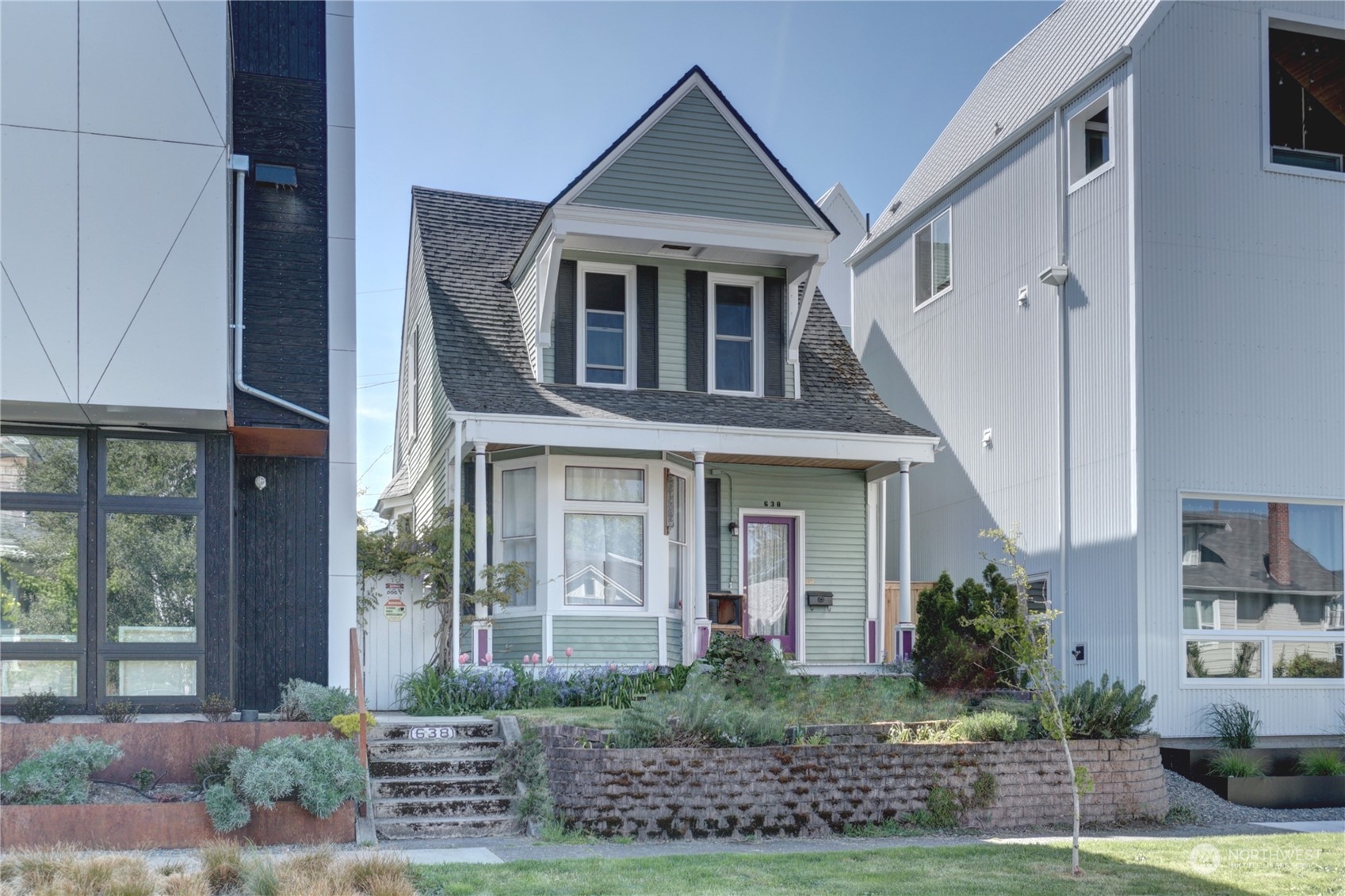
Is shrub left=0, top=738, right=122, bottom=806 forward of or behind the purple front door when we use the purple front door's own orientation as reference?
forward

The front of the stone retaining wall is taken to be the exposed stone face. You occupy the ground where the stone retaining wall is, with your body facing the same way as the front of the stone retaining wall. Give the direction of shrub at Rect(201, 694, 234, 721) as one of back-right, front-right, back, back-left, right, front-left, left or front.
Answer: right

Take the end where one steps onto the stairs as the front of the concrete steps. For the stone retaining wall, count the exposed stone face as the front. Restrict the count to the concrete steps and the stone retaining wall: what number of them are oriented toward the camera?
2

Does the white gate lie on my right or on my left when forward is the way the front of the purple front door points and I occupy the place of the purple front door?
on my right

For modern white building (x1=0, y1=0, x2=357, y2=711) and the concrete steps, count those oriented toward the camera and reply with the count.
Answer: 2

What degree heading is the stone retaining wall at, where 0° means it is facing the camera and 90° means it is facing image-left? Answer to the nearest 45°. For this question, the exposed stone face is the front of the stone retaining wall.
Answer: approximately 0°
